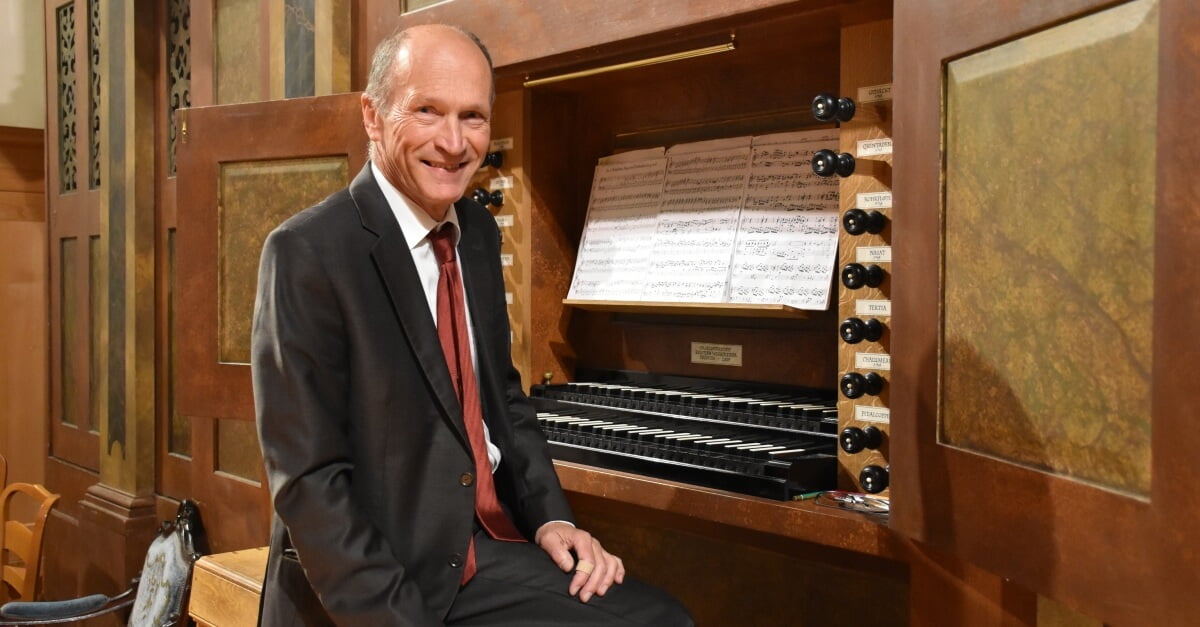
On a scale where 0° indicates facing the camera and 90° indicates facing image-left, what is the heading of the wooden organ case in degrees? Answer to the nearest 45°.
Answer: approximately 45°

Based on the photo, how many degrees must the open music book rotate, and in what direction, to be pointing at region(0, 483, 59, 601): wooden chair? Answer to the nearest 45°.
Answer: approximately 45° to its right
